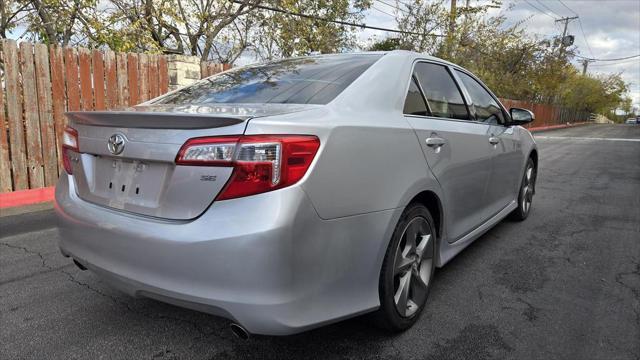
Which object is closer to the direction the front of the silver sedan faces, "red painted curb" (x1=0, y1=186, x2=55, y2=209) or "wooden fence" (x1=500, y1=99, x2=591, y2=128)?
the wooden fence

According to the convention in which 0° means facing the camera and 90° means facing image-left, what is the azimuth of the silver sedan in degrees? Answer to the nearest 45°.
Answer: approximately 225°

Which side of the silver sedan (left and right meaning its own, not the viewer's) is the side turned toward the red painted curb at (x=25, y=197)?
left

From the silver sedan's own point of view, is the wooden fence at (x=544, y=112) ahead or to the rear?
ahead

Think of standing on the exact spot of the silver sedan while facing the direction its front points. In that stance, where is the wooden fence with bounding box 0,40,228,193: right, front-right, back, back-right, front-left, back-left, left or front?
left

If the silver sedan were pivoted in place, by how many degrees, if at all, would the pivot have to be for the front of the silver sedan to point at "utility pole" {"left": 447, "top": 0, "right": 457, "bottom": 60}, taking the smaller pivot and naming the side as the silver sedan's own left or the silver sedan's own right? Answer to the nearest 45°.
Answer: approximately 45° to the silver sedan's own left

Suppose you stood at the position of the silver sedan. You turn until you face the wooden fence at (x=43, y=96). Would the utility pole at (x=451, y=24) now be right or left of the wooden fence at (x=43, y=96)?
right

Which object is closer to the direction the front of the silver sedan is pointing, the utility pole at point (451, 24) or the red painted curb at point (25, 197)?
the utility pole
